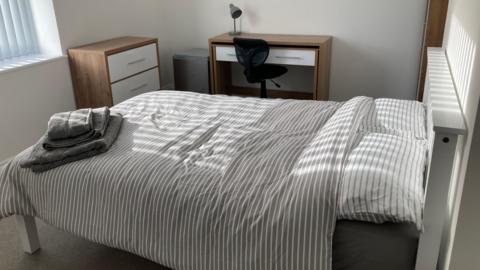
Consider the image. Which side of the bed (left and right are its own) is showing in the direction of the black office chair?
right

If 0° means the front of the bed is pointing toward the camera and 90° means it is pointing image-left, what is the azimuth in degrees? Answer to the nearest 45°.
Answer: approximately 90°

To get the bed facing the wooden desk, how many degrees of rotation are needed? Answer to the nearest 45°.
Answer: approximately 90° to its right

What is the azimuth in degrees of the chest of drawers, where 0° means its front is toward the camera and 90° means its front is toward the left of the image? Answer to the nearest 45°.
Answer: approximately 315°

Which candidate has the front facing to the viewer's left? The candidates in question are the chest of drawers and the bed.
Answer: the bed

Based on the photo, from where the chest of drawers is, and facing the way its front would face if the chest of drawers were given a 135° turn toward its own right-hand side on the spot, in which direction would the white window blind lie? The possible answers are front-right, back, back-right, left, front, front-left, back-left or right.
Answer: front

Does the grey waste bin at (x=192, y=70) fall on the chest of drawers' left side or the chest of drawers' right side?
on its left

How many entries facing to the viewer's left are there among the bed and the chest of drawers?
1
